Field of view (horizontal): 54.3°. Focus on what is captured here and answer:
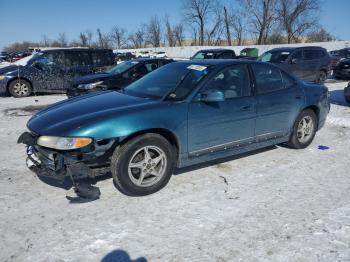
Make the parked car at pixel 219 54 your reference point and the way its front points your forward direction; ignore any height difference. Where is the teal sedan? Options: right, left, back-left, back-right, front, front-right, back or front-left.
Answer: front-left

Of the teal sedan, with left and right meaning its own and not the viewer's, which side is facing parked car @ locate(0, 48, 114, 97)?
right

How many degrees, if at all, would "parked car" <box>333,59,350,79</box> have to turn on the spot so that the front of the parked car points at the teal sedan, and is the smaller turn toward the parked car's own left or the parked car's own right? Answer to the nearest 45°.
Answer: approximately 45° to the parked car's own left

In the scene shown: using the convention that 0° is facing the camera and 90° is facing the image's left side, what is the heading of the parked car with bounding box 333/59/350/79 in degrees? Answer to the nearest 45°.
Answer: approximately 45°

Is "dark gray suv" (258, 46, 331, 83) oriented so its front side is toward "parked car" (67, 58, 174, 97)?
yes

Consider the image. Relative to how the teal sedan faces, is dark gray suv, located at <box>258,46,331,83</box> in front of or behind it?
behind

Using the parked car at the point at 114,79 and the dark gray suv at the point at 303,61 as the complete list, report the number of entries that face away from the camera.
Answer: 0

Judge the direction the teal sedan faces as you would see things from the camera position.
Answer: facing the viewer and to the left of the viewer

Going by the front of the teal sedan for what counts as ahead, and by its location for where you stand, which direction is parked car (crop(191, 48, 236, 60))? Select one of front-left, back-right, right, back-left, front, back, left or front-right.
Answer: back-right

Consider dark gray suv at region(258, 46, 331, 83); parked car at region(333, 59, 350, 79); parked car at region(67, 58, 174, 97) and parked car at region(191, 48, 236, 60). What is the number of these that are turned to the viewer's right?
0

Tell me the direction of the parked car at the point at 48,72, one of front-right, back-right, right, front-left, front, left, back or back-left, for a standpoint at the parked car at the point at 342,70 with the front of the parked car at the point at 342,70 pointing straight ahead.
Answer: front

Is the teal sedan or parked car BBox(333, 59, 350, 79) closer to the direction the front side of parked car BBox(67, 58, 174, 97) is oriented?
the teal sedan

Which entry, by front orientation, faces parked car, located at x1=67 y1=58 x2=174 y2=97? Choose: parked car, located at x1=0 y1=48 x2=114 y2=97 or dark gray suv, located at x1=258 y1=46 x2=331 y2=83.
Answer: the dark gray suv

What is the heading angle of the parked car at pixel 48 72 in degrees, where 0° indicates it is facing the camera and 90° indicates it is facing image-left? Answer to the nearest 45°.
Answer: approximately 90°

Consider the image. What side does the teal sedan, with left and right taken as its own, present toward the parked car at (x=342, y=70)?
back

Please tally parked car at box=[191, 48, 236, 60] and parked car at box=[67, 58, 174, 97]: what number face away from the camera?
0
